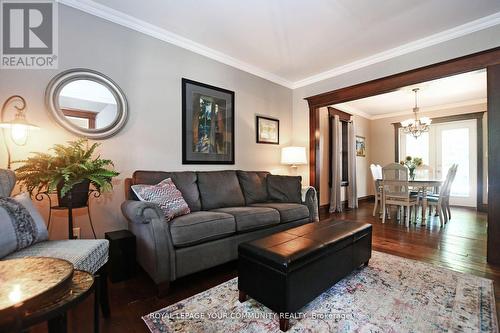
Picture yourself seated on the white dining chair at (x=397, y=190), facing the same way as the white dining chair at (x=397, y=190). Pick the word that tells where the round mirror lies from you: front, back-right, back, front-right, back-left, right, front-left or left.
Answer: back

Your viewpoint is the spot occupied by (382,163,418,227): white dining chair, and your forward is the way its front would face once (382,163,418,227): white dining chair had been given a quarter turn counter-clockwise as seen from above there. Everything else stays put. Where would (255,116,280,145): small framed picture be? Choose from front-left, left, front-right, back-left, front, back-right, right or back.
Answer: left

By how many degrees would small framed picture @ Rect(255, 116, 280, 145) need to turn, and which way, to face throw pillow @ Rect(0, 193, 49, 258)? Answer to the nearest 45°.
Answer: approximately 90° to its right

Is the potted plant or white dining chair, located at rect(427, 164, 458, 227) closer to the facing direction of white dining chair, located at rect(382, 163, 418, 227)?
the white dining chair

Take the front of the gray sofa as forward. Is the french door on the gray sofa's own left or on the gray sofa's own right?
on the gray sofa's own left

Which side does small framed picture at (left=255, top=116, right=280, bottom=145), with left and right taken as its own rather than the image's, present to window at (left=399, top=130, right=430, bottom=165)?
left

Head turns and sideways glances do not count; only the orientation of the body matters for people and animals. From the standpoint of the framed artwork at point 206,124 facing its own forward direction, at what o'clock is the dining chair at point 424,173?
The dining chair is roughly at 10 o'clock from the framed artwork.

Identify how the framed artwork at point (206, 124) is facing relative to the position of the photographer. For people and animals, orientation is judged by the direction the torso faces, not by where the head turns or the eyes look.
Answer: facing the viewer and to the right of the viewer

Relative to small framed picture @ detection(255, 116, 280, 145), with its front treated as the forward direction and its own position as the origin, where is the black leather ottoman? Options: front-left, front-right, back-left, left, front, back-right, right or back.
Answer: front-right

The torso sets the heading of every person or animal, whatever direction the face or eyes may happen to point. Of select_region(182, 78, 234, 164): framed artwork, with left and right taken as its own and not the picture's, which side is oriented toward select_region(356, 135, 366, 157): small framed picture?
left

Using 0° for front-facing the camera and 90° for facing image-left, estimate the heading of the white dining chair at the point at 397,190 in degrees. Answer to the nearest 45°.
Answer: approximately 225°

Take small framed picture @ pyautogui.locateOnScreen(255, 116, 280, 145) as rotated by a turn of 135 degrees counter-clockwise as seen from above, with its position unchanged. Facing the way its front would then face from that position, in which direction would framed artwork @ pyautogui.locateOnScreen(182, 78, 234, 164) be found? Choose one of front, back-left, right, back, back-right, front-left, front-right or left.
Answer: back-left
